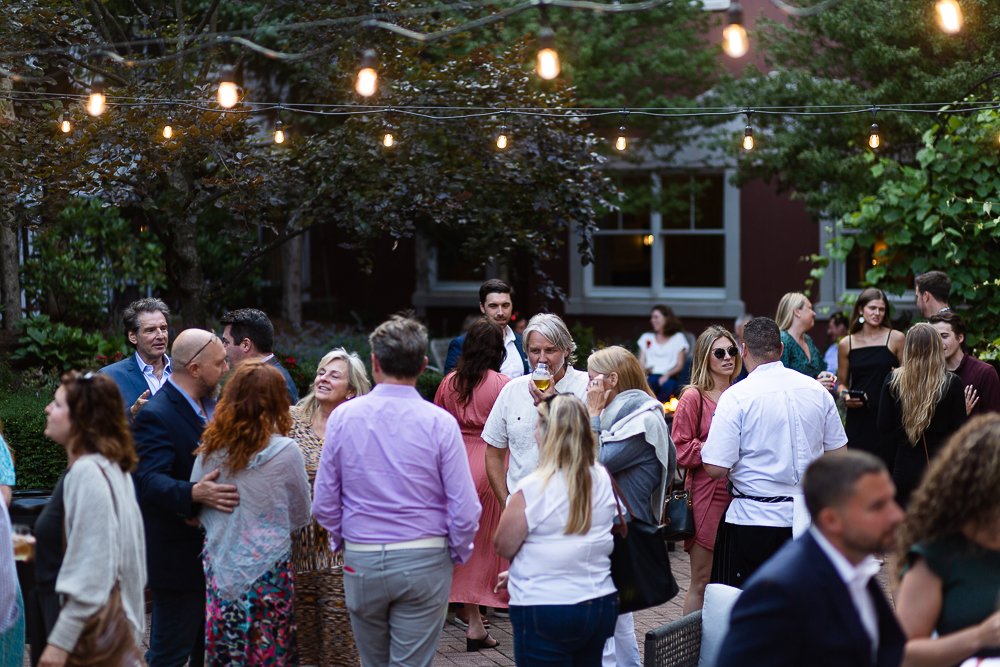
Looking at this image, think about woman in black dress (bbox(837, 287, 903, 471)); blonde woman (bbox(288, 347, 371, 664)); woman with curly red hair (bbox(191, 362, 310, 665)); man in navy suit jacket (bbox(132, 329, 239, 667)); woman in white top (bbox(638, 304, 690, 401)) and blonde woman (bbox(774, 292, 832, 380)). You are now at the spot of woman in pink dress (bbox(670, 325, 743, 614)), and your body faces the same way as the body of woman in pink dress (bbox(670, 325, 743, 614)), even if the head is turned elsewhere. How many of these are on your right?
3

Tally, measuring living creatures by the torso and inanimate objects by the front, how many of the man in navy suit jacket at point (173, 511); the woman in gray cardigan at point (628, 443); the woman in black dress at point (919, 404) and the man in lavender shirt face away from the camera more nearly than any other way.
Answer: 2

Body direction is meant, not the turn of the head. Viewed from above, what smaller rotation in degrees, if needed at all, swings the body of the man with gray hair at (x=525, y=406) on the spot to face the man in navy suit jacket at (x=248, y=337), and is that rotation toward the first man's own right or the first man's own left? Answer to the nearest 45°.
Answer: approximately 90° to the first man's own right

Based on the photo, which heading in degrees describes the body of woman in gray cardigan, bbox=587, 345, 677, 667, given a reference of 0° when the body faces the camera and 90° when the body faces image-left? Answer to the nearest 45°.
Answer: approximately 90°

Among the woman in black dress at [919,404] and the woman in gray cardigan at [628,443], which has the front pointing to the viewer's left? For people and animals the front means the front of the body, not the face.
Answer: the woman in gray cardigan

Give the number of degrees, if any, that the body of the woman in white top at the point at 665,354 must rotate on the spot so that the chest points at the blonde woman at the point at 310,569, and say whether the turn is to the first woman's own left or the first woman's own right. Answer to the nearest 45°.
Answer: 0° — they already face them

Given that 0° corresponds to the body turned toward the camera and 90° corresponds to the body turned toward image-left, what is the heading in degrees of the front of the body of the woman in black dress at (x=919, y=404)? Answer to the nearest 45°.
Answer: approximately 180°

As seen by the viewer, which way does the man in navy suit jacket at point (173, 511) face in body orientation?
to the viewer's right

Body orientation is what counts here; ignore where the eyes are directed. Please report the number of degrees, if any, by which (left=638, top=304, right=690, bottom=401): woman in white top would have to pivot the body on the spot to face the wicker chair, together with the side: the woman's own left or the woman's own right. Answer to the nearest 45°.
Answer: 0° — they already face it

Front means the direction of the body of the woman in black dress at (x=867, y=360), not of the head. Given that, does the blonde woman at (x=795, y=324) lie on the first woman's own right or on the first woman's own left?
on the first woman's own right

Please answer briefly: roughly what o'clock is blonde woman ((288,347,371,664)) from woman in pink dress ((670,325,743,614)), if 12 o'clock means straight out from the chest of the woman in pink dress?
The blonde woman is roughly at 3 o'clock from the woman in pink dress.

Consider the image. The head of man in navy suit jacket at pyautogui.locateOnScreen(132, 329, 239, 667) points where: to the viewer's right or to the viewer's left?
to the viewer's right

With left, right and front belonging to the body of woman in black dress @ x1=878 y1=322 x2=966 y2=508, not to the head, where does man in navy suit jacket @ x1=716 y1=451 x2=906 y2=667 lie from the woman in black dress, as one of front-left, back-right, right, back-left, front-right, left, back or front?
back

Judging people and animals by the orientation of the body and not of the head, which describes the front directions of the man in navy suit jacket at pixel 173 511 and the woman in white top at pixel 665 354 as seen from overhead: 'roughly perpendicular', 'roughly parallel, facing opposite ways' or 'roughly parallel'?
roughly perpendicular
